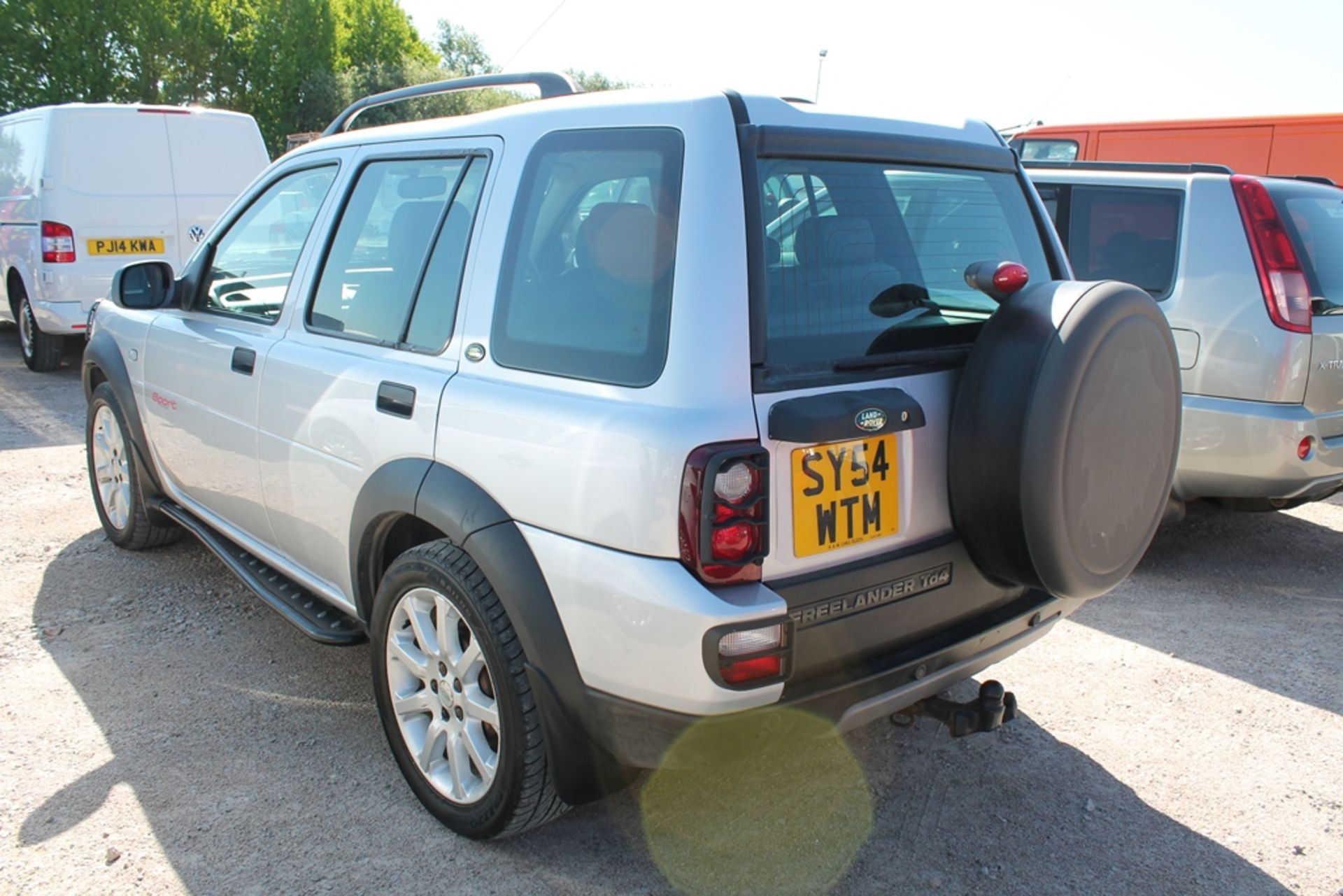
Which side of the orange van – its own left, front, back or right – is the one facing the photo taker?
left

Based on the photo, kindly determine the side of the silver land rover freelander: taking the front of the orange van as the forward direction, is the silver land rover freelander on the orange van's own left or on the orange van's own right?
on the orange van's own left

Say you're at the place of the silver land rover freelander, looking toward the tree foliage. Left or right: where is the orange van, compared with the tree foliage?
right

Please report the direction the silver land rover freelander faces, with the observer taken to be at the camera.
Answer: facing away from the viewer and to the left of the viewer

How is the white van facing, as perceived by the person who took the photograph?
facing away from the viewer and to the left of the viewer

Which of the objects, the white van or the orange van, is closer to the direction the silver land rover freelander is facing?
the white van

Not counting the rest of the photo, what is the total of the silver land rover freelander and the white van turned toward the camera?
0

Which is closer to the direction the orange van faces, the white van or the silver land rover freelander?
the white van

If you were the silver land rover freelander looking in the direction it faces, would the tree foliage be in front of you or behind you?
in front

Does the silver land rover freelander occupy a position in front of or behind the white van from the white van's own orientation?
behind
